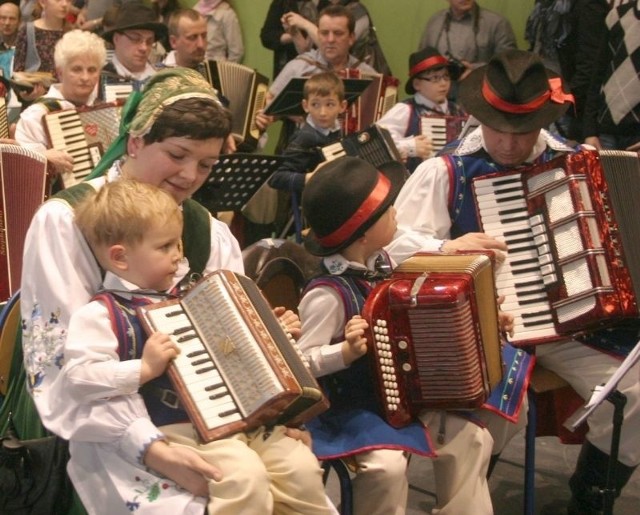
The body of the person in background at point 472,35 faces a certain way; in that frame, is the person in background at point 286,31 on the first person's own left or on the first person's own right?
on the first person's own right

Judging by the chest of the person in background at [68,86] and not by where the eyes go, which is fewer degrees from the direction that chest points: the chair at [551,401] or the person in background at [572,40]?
the chair

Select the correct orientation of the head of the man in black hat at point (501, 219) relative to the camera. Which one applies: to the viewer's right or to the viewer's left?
to the viewer's left

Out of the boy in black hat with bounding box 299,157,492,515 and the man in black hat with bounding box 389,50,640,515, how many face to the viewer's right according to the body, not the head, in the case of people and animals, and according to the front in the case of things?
1

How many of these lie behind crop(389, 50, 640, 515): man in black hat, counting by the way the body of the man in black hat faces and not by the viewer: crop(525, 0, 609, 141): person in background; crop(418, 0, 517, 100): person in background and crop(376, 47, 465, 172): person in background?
3

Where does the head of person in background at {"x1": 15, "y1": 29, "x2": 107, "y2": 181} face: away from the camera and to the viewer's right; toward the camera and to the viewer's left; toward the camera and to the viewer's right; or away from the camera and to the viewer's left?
toward the camera and to the viewer's right

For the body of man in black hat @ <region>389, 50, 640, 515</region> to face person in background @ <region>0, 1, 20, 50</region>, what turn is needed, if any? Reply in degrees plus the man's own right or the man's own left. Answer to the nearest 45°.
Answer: approximately 135° to the man's own right

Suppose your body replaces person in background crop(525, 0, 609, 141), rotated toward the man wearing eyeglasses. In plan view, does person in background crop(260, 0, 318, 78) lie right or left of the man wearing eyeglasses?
right

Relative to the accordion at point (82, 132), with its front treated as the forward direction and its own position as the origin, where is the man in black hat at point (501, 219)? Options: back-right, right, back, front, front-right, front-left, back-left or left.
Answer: front-left

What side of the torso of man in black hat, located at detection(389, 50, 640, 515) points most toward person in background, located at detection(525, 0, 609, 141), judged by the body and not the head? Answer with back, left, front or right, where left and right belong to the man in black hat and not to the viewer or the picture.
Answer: back

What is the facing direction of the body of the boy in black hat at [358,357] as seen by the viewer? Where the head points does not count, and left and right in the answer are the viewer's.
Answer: facing to the right of the viewer

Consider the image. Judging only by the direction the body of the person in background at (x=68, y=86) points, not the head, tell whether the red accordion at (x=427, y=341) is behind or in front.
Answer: in front

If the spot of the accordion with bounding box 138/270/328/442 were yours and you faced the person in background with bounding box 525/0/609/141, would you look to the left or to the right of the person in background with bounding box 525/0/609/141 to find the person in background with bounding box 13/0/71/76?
left
